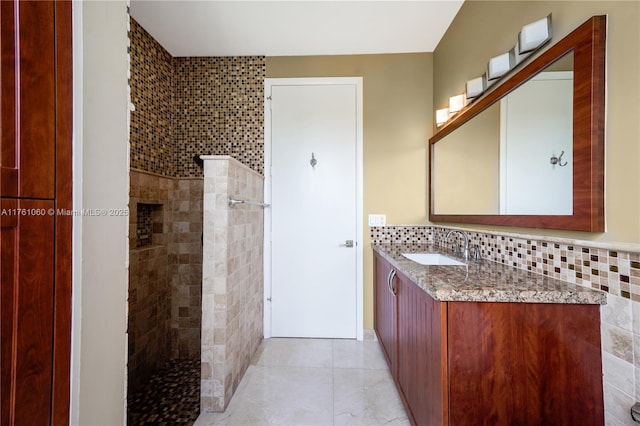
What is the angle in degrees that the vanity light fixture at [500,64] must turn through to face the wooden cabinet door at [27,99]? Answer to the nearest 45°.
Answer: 0° — it already faces it

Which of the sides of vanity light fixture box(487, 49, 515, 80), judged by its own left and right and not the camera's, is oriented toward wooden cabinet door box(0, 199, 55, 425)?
front

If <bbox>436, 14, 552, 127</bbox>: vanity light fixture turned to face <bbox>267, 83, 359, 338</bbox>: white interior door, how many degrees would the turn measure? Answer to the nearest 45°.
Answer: approximately 45° to its right

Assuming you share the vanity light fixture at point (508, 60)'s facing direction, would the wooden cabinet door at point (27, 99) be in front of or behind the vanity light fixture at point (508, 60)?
in front

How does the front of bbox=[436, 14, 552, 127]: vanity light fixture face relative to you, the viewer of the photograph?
facing the viewer and to the left of the viewer
